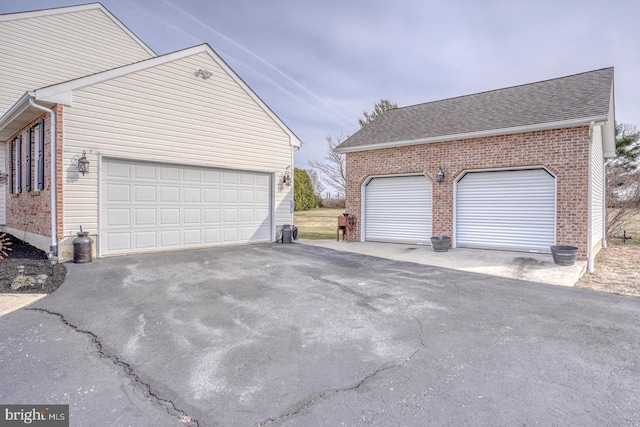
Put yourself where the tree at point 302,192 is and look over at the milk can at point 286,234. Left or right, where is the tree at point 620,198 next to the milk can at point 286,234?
left

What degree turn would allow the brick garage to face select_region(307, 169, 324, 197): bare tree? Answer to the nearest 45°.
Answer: approximately 90° to its right

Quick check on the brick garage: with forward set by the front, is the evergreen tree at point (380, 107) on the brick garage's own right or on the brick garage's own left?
on the brick garage's own right

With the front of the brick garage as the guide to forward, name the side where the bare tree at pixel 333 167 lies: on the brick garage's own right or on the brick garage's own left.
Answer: on the brick garage's own right

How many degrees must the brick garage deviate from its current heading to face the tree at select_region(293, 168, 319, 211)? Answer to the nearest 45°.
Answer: approximately 90° to its right

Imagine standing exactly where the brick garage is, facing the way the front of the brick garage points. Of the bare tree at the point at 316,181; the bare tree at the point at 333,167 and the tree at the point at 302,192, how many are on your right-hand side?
3

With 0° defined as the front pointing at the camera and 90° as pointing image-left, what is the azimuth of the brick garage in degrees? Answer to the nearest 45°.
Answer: approximately 45°

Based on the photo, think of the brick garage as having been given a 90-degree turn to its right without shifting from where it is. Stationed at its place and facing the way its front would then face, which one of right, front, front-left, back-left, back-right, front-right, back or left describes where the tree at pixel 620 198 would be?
right

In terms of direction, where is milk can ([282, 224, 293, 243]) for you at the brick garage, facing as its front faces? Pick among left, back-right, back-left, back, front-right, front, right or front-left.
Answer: front-right
